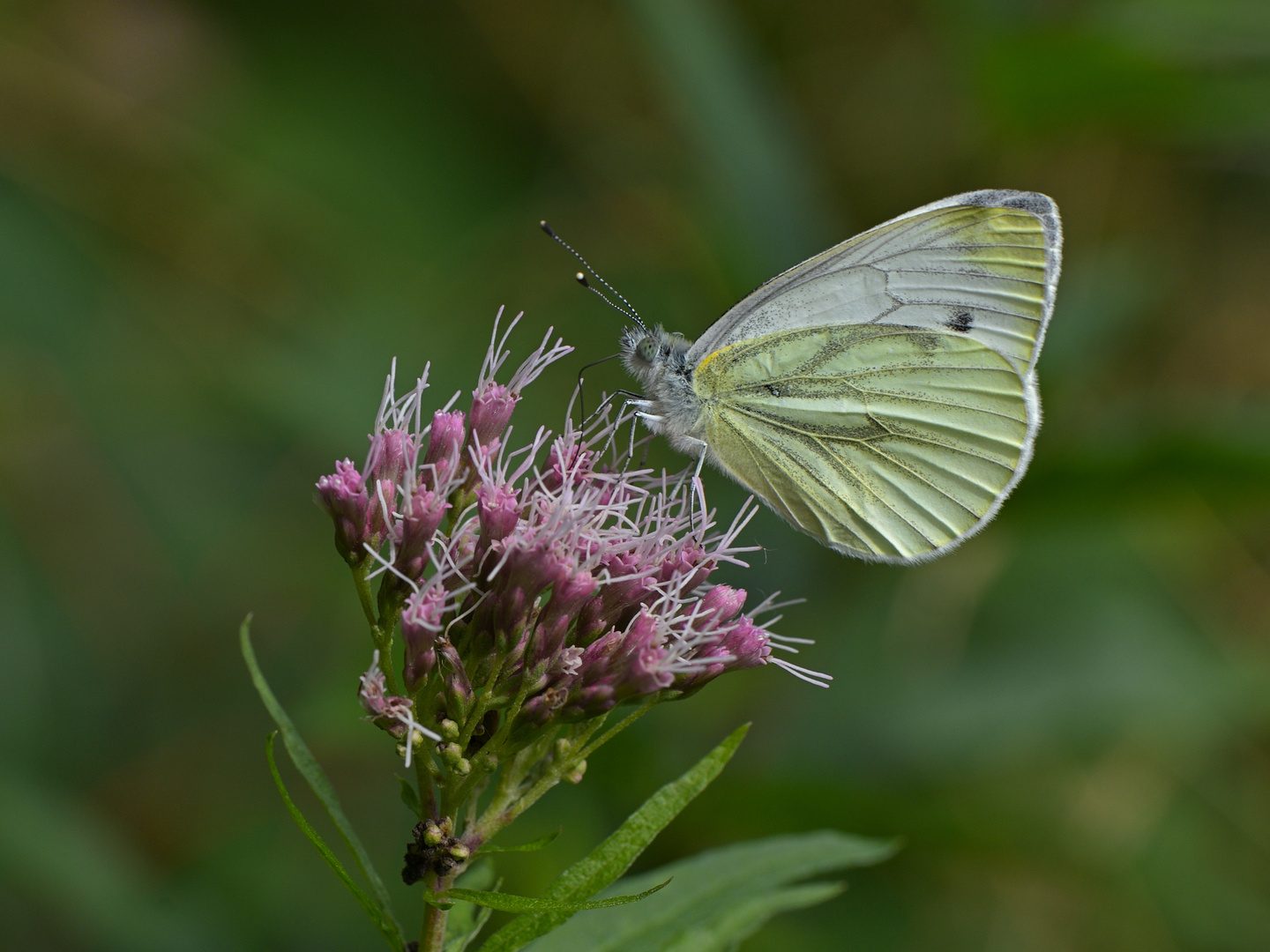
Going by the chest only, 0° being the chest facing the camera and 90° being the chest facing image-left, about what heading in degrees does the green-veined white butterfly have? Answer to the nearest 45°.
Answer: approximately 90°
